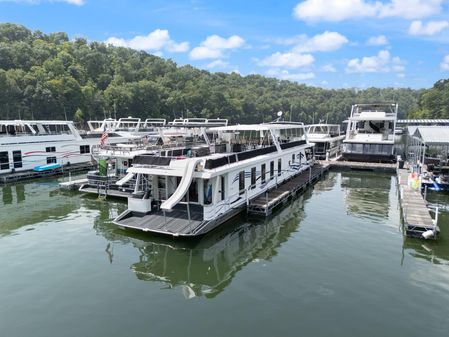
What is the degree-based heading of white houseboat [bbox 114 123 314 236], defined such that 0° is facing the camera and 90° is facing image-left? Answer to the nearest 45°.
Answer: approximately 225°

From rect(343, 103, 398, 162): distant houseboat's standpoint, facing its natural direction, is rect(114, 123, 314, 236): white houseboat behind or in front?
in front

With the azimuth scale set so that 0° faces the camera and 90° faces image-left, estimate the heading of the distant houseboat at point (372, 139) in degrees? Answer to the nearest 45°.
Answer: approximately 0°

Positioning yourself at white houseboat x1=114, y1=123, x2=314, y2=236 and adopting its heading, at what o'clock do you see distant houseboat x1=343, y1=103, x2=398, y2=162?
The distant houseboat is roughly at 12 o'clock from the white houseboat.

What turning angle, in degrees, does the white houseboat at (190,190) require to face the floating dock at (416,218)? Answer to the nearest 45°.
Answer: approximately 45° to its right

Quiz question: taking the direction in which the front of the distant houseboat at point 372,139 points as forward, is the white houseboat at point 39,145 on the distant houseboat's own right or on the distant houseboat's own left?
on the distant houseboat's own right

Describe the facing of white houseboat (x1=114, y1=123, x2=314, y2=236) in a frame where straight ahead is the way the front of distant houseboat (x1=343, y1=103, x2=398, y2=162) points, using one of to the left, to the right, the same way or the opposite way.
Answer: the opposite way

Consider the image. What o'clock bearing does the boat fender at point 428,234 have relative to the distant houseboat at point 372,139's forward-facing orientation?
The boat fender is roughly at 12 o'clock from the distant houseboat.

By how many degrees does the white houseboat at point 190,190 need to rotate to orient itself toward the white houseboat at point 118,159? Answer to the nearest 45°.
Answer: approximately 90° to its left

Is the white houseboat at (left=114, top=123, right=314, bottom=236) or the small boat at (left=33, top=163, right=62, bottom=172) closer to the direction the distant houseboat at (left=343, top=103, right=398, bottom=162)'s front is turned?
the white houseboat

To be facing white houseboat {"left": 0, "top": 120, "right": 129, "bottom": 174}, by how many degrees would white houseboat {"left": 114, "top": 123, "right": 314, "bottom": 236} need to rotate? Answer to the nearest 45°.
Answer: approximately 90° to its left

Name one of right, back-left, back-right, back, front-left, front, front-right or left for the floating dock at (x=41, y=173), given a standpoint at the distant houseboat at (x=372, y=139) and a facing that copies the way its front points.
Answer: front-right

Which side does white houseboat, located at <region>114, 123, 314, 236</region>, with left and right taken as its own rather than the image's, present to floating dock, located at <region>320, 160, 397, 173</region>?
front

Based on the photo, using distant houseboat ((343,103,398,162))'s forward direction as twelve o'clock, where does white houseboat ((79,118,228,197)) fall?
The white houseboat is roughly at 1 o'clock from the distant houseboat.
